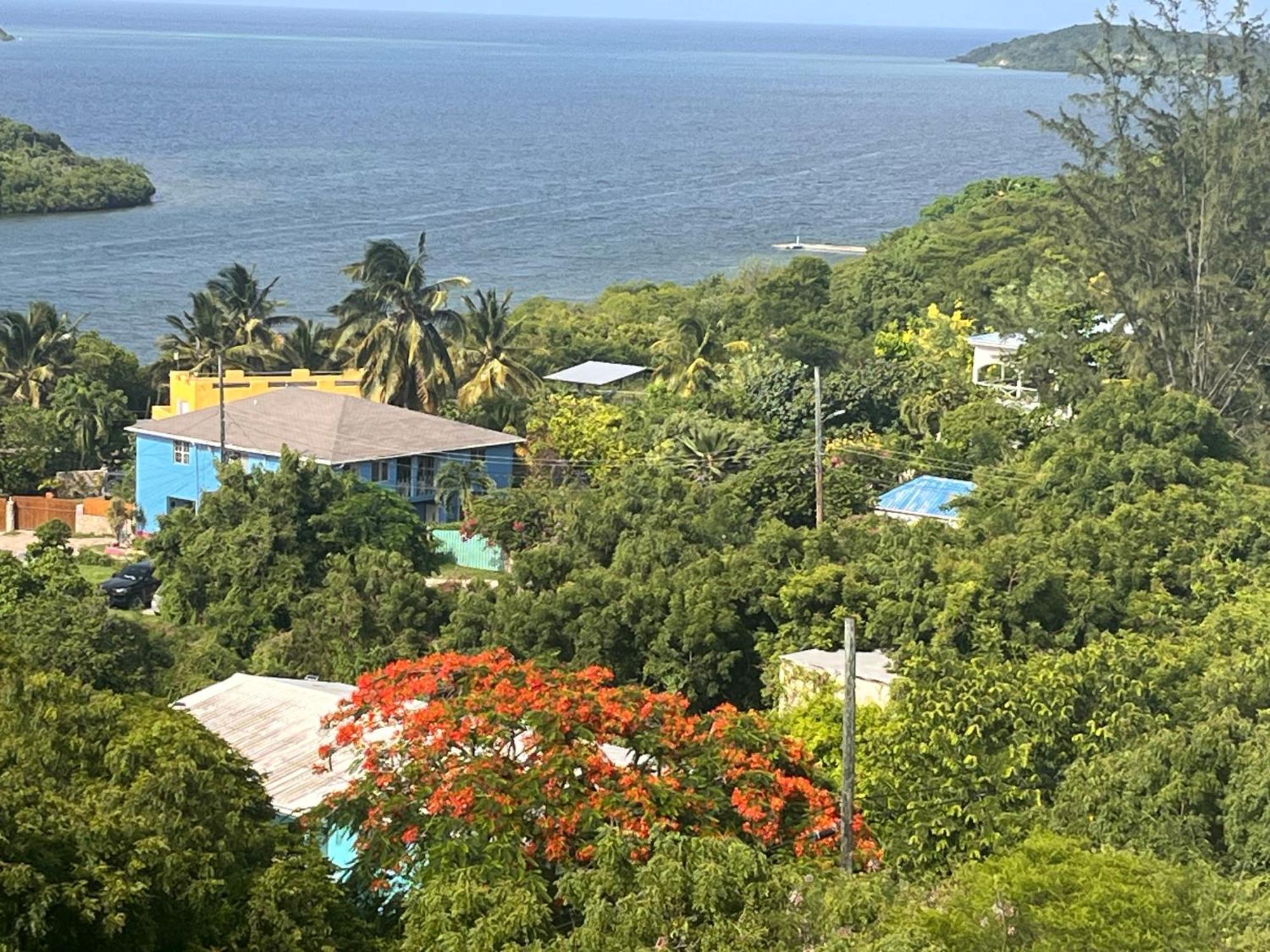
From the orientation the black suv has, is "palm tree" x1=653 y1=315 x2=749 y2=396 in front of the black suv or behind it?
behind

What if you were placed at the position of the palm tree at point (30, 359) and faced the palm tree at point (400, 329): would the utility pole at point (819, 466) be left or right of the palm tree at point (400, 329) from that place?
right

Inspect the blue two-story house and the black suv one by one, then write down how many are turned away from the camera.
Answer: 0

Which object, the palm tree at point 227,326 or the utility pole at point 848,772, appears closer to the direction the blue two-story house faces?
the utility pole

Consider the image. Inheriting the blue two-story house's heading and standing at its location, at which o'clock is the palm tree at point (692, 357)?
The palm tree is roughly at 9 o'clock from the blue two-story house.

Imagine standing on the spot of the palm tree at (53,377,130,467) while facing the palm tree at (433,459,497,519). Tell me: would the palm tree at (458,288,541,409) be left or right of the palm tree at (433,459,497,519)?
left

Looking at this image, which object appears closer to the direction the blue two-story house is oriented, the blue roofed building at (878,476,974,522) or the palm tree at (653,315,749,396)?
the blue roofed building

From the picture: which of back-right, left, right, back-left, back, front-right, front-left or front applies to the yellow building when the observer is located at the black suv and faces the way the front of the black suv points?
back-right

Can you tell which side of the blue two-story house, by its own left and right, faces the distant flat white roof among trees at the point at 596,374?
left

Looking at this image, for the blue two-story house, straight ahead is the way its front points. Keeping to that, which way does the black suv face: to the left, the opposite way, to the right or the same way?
to the right

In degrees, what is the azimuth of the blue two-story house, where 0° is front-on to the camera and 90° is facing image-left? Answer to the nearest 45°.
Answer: approximately 315°
